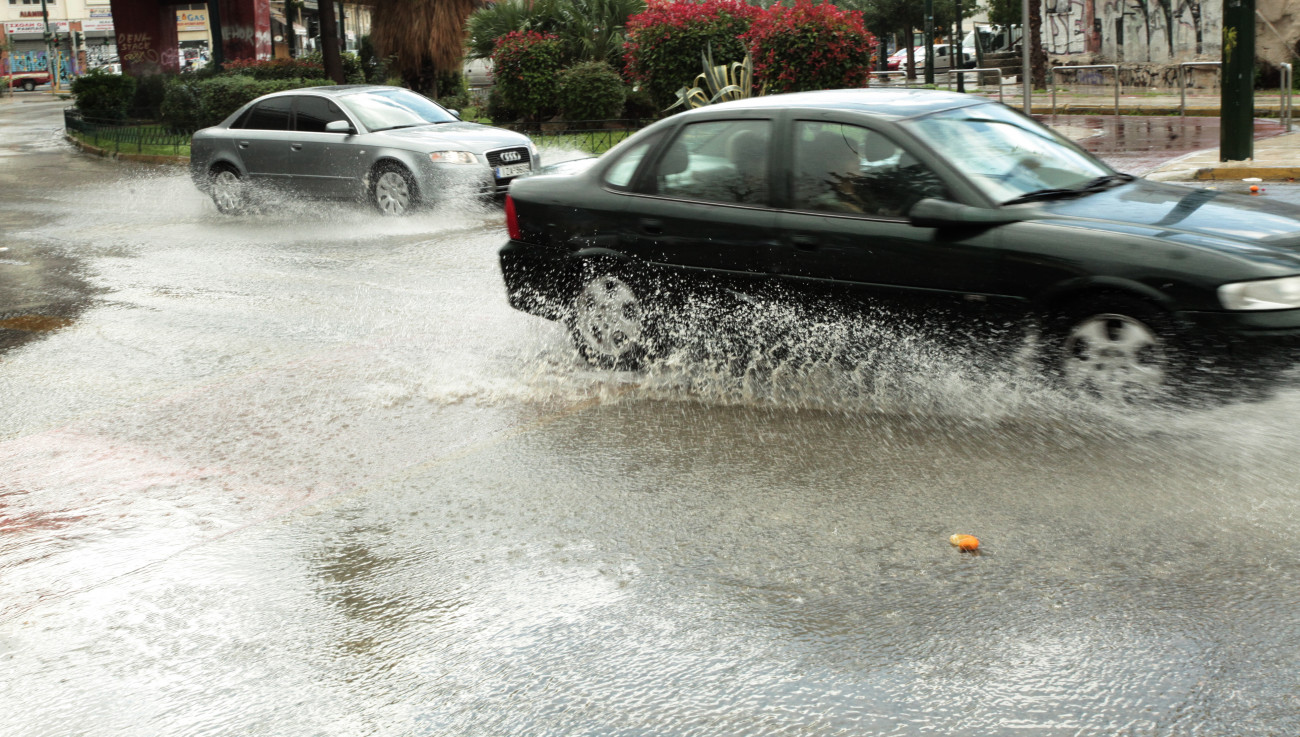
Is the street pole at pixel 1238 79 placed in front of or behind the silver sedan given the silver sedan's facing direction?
in front

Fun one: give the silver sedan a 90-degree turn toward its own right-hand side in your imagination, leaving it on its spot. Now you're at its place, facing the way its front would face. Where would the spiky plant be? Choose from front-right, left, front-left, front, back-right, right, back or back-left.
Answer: back

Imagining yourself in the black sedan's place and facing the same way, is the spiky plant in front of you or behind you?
behind

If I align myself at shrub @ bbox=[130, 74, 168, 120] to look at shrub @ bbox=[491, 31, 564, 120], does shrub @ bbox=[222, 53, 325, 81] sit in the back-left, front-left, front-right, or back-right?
front-left

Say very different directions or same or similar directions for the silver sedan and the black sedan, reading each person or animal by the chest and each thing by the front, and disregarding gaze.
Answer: same or similar directions

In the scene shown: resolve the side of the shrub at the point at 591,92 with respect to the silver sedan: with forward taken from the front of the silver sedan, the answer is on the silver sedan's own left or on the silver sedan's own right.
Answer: on the silver sedan's own left

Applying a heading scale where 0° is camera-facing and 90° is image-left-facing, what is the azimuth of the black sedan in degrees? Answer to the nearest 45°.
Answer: approximately 315°

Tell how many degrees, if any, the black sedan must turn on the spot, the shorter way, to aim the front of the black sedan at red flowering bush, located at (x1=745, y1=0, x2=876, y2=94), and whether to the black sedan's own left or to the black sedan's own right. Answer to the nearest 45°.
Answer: approximately 135° to the black sedan's own left

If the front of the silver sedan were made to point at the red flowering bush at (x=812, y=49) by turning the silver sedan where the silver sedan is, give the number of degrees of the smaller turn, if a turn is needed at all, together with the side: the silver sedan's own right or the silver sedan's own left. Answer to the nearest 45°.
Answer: approximately 90° to the silver sedan's own left

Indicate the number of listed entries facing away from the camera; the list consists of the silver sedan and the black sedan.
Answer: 0

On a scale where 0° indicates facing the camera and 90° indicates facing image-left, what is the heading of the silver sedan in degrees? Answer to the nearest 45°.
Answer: approximately 315°
